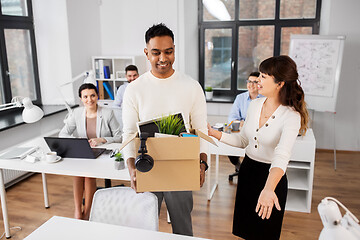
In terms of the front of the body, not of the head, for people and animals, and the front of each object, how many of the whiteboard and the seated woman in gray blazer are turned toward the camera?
2

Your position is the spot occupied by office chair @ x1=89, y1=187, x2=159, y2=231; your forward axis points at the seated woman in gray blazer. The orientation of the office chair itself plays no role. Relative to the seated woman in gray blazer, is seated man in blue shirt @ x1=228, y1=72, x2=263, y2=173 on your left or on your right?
right

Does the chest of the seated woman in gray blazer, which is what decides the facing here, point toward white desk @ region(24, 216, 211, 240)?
yes

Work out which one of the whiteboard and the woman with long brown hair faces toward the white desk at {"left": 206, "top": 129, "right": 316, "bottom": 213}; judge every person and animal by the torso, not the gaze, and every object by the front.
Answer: the whiteboard

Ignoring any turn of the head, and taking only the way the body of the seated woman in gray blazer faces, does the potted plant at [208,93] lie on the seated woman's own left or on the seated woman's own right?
on the seated woman's own left

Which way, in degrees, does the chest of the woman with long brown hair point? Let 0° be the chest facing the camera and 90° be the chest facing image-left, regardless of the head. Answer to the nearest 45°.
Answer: approximately 45°

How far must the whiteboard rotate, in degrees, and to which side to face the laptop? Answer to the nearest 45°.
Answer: approximately 45° to its right

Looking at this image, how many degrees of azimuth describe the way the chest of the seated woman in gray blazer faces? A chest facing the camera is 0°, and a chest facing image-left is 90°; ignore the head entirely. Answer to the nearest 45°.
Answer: approximately 0°

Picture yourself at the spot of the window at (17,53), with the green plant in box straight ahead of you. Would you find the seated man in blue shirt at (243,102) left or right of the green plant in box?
left

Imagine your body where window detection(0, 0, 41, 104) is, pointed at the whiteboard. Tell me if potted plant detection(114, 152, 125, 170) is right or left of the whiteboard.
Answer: right

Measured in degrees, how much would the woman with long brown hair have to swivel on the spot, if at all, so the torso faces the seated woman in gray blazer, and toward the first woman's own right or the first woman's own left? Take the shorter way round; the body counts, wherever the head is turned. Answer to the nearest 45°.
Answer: approximately 90° to the first woman's own right

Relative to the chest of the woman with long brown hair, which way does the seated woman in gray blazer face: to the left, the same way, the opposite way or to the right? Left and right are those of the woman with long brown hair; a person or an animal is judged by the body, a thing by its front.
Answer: to the left
